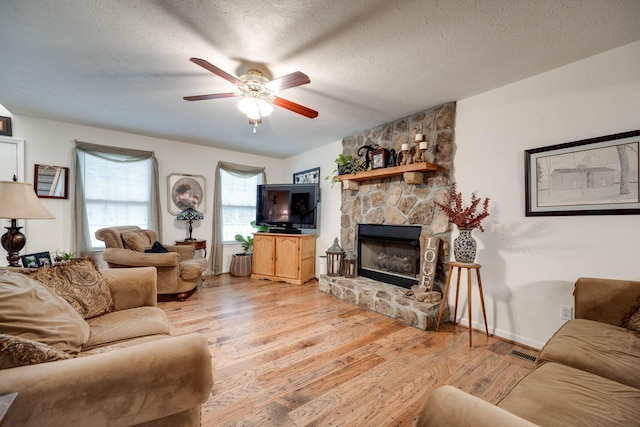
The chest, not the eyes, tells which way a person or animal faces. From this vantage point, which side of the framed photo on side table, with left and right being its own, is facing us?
front

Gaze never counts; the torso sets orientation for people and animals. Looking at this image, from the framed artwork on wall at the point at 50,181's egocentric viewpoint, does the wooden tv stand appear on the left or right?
on its left

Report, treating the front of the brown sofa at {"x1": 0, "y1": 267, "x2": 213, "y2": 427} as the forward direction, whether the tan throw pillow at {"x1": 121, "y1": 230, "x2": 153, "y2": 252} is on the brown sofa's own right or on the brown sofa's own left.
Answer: on the brown sofa's own left

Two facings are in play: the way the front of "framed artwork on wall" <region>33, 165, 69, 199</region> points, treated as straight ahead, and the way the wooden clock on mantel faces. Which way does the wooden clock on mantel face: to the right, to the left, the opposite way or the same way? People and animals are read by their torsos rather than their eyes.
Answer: to the right

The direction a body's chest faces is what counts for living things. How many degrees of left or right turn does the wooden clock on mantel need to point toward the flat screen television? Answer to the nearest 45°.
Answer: approximately 90° to its right

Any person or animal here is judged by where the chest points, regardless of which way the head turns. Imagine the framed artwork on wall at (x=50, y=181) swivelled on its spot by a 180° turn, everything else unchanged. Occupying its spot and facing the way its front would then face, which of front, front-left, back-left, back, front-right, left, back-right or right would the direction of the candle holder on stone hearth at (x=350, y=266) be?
back-right

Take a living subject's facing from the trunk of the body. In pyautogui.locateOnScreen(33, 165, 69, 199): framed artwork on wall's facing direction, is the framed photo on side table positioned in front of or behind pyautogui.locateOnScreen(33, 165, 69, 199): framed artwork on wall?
in front

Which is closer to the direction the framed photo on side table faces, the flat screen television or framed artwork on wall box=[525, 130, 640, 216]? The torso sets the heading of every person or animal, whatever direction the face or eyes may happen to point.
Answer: the framed artwork on wall

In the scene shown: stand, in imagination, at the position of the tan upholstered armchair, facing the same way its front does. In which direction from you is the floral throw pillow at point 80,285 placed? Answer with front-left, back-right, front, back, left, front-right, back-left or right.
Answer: front-right

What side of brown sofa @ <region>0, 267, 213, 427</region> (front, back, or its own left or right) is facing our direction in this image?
right

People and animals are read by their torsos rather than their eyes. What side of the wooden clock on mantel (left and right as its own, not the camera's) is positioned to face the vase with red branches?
left
